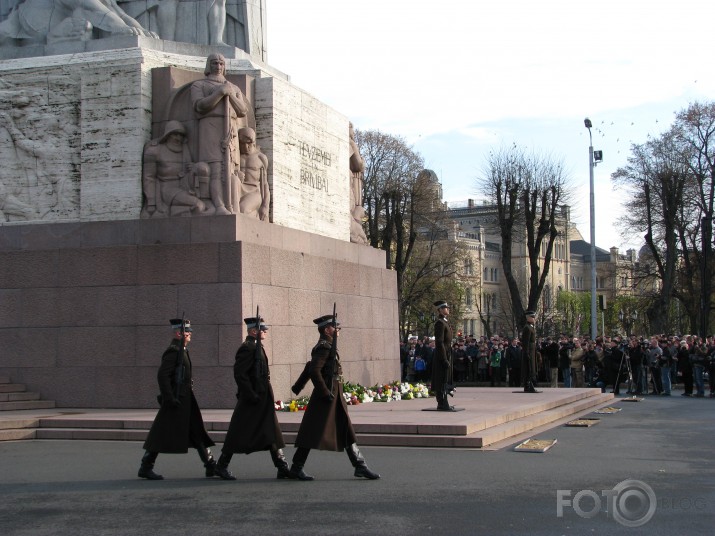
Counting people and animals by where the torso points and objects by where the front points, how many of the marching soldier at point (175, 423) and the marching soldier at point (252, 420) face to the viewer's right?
2

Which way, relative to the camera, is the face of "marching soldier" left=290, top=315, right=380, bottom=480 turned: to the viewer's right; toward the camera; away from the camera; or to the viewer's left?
to the viewer's right

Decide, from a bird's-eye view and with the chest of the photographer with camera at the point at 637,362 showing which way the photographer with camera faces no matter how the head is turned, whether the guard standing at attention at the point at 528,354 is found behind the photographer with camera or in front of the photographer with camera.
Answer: in front

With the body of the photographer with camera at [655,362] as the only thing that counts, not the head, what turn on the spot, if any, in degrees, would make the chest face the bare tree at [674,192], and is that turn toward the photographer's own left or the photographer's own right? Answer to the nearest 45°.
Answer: approximately 135° to the photographer's own right

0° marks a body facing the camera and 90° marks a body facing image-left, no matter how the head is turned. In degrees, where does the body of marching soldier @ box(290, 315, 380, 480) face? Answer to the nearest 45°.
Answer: approximately 270°

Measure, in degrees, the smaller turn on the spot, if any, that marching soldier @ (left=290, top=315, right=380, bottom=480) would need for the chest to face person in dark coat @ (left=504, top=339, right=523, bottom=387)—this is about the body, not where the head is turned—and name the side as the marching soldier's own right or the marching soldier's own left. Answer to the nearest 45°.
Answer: approximately 90° to the marching soldier's own left

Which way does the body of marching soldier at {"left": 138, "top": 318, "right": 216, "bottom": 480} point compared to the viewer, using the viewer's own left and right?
facing to the right of the viewer

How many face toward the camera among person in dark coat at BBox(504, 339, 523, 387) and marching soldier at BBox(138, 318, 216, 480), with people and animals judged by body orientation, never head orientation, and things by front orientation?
1

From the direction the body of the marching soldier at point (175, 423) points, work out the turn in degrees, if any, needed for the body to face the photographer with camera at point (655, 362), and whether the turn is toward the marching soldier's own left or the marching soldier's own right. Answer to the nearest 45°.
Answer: approximately 45° to the marching soldier's own left

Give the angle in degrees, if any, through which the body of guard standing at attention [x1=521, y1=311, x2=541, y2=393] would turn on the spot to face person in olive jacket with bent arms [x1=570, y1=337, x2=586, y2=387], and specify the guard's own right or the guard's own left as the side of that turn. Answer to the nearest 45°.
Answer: approximately 90° to the guard's own left
